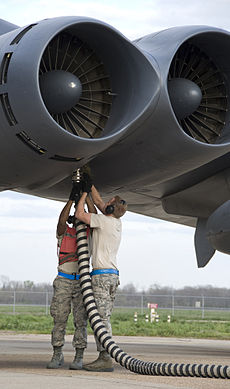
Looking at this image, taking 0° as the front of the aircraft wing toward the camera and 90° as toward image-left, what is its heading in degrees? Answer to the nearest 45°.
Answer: approximately 315°

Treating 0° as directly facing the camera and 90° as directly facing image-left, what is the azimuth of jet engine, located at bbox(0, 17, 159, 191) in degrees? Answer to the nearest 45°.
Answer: approximately 315°
